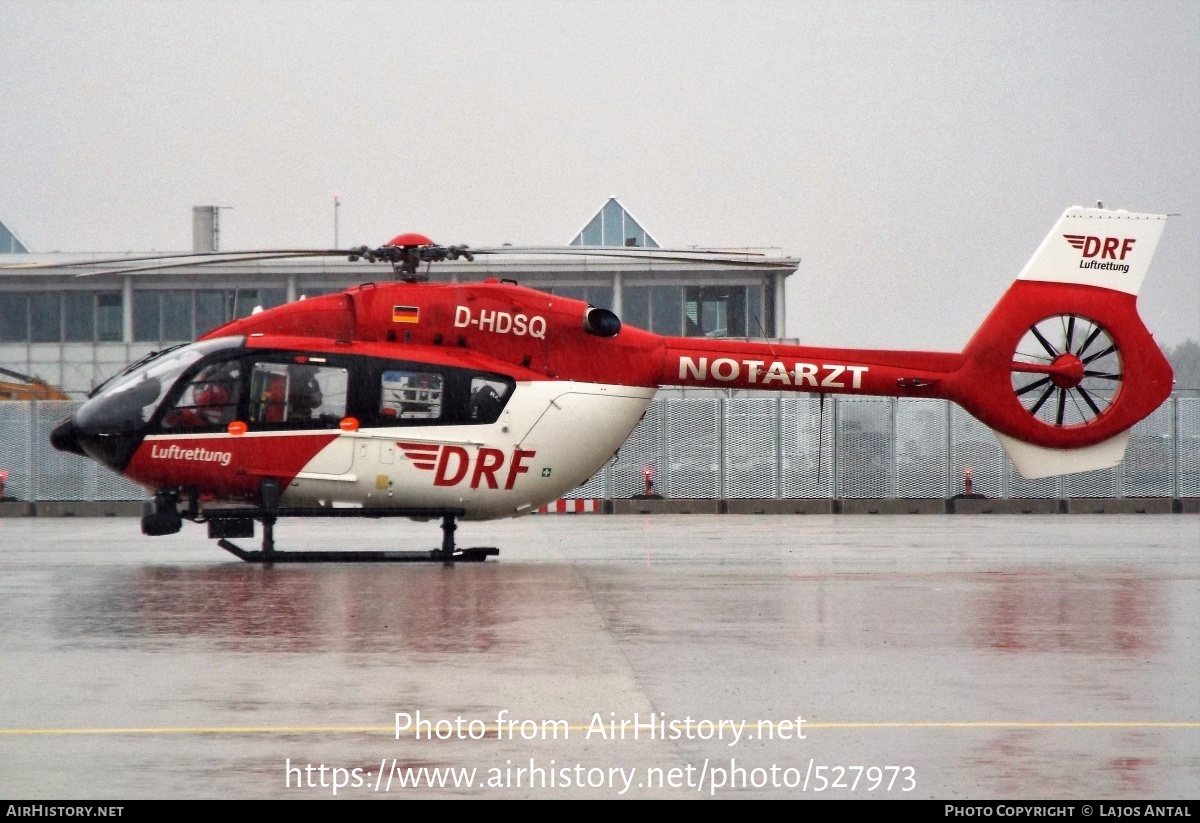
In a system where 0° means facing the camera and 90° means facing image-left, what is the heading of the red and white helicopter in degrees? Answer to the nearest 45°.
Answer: approximately 90°

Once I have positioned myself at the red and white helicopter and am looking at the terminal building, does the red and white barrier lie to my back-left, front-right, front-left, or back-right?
front-right

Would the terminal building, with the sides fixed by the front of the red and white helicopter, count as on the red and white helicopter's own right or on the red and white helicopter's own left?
on the red and white helicopter's own right

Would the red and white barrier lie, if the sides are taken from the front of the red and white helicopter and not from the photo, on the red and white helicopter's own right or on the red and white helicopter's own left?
on the red and white helicopter's own right

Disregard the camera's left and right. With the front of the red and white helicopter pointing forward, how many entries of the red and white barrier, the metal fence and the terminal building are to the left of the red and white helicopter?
0
